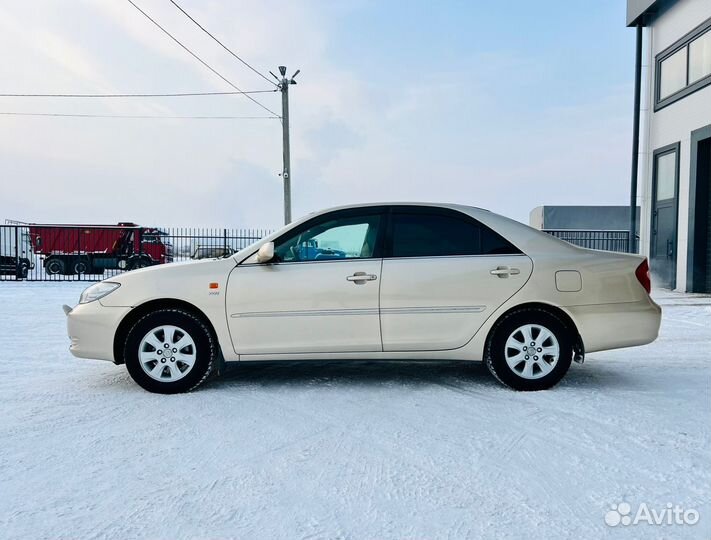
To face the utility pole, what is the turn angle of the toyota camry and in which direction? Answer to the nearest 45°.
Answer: approximately 90° to its right

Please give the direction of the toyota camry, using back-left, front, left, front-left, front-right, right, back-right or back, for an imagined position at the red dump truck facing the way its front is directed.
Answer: right

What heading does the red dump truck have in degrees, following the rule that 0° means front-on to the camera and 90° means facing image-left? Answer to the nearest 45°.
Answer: approximately 270°

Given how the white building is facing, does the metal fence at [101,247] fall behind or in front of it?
in front

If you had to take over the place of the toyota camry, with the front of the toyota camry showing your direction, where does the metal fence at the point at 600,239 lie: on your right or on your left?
on your right

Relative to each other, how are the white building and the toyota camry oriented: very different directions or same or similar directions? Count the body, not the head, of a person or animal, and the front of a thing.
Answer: same or similar directions

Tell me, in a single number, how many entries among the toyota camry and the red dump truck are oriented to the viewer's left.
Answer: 1

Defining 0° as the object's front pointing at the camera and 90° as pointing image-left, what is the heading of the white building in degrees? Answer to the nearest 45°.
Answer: approximately 45°

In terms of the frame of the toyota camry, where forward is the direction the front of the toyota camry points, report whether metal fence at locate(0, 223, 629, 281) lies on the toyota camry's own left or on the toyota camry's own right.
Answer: on the toyota camry's own right

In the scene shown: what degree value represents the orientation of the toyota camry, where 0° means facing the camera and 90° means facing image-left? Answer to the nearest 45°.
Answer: approximately 90°

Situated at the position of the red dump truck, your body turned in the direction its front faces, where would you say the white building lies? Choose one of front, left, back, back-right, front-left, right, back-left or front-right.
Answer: front-right
